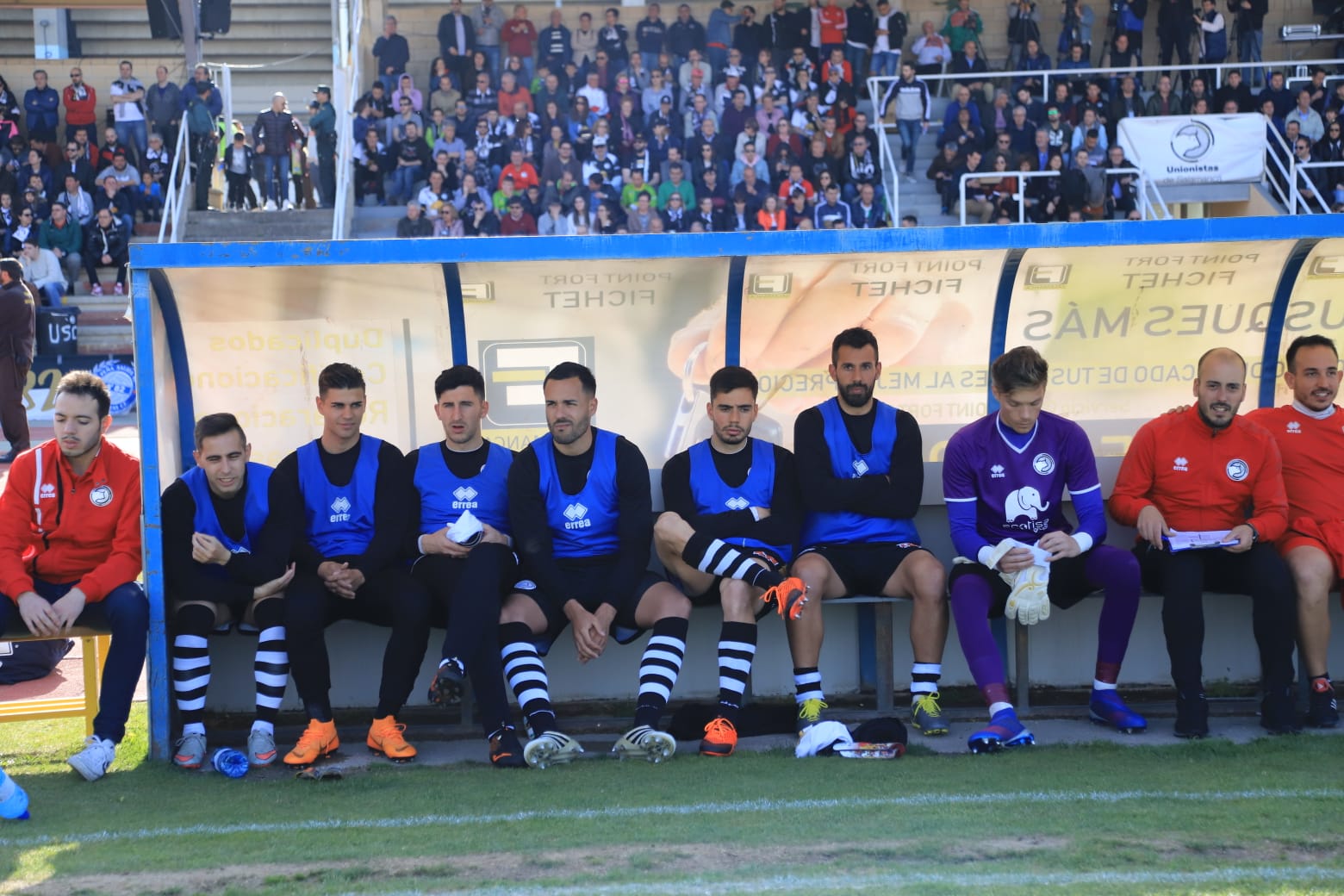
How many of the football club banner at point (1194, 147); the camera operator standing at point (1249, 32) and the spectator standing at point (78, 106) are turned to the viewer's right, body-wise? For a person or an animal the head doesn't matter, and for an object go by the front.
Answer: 0

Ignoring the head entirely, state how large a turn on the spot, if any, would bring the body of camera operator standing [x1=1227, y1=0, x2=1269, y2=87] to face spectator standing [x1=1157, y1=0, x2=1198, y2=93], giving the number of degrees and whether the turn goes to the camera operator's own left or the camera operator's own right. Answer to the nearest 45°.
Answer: approximately 90° to the camera operator's own right

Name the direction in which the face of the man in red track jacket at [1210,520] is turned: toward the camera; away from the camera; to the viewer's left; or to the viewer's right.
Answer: toward the camera

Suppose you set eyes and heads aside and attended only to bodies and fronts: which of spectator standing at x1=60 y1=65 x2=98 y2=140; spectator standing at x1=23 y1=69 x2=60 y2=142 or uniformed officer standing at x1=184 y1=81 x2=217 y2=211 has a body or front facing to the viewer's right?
uniformed officer standing at x1=184 y1=81 x2=217 y2=211

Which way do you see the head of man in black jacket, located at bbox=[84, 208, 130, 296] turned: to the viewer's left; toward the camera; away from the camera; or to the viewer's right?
toward the camera

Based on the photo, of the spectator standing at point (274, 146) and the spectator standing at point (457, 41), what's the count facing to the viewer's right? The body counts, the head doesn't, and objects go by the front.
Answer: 0

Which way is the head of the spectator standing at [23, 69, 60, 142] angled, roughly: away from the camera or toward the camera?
toward the camera

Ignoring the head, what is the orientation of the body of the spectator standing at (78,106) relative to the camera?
toward the camera

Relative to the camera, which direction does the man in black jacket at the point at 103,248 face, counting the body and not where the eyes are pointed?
toward the camera

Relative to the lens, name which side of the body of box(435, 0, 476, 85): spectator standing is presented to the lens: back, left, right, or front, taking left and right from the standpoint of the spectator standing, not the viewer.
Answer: front

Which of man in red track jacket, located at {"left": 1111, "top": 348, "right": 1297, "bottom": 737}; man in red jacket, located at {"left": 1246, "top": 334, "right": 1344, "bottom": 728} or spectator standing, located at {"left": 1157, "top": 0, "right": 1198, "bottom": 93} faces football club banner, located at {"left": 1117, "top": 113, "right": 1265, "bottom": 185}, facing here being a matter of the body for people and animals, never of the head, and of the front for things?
the spectator standing

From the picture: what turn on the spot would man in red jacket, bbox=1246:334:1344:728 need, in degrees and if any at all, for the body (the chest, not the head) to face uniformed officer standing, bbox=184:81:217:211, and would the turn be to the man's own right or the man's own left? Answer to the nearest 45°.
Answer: approximately 135° to the man's own right

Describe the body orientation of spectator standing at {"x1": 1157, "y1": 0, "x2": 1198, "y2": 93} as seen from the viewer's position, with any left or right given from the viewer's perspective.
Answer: facing the viewer

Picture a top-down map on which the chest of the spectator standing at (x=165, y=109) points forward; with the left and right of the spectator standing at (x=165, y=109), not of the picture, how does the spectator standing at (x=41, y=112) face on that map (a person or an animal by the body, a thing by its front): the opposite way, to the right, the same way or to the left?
the same way

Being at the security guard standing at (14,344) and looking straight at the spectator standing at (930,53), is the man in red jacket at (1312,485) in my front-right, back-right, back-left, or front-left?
front-right

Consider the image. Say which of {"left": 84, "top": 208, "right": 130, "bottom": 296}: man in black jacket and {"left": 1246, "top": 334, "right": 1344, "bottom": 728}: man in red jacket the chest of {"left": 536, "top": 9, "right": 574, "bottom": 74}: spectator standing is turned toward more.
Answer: the man in red jacket
